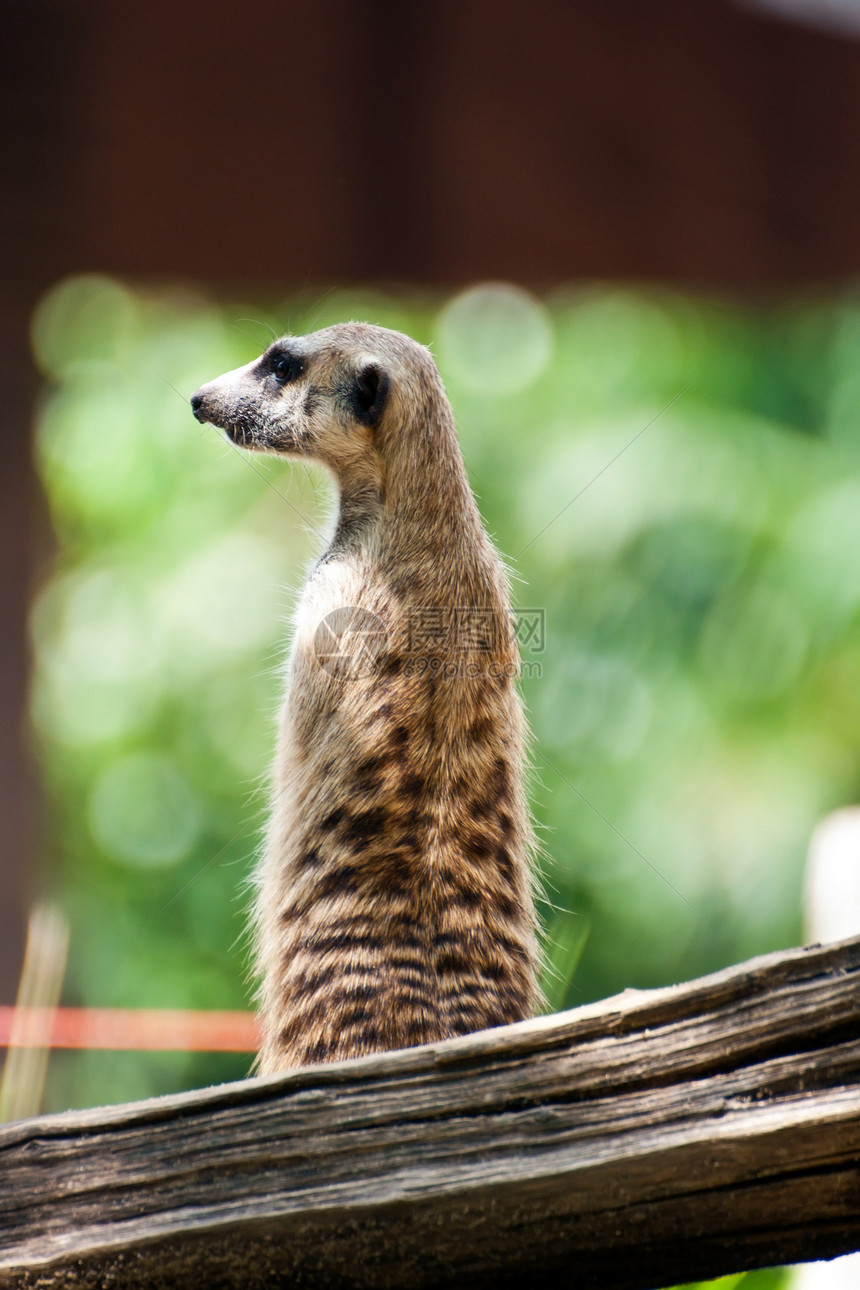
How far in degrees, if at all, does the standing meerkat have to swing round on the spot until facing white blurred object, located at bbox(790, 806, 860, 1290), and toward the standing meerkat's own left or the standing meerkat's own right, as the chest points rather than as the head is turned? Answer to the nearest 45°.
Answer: approximately 90° to the standing meerkat's own right

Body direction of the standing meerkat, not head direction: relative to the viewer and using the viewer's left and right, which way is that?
facing away from the viewer and to the left of the viewer
